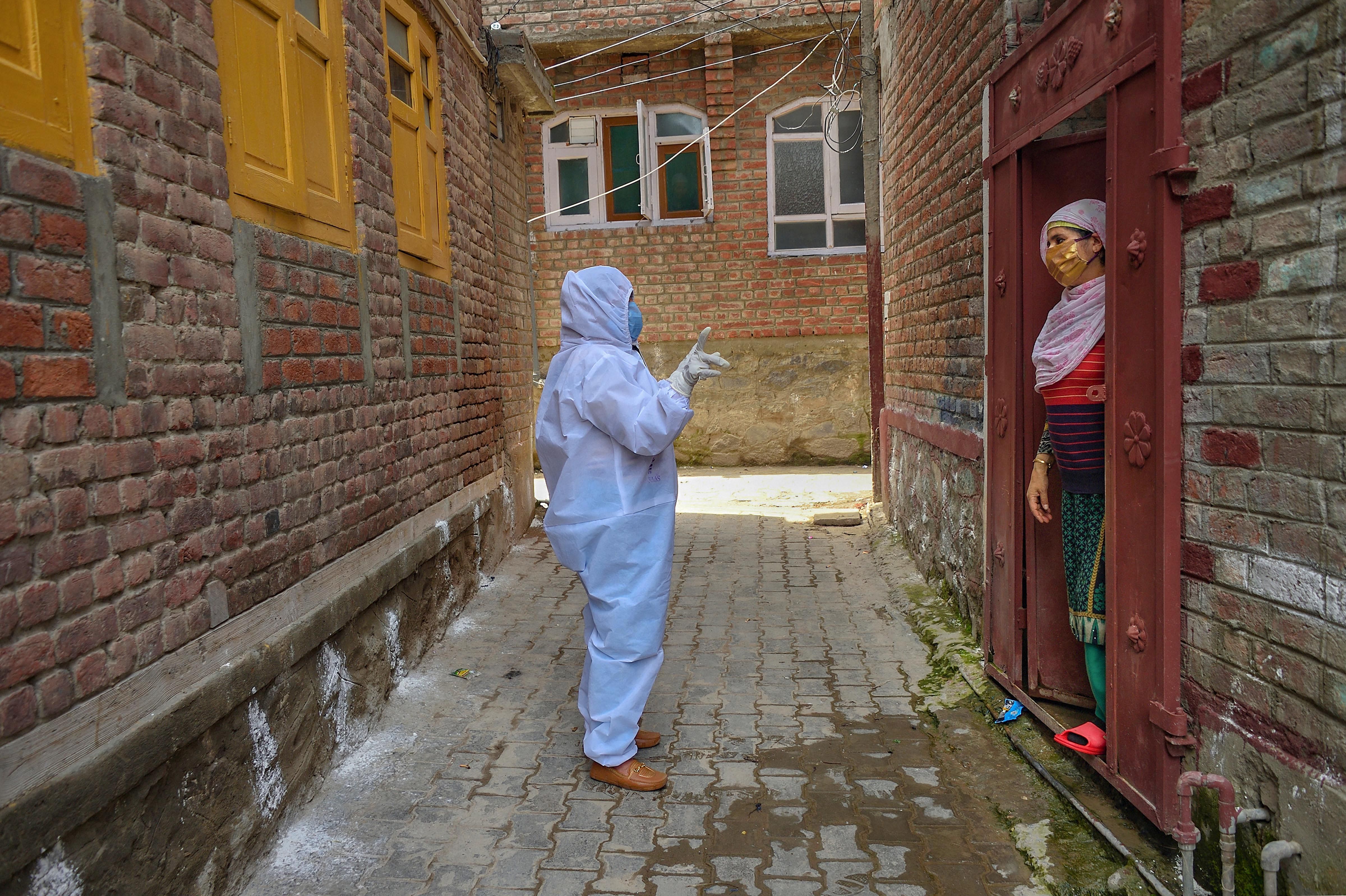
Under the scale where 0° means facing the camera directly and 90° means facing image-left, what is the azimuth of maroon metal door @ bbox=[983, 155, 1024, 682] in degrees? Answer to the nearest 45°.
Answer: approximately 90°

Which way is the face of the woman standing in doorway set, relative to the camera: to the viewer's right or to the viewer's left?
to the viewer's left

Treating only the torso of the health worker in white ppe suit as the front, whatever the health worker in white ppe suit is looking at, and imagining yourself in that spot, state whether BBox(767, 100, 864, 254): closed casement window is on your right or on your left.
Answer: on your left

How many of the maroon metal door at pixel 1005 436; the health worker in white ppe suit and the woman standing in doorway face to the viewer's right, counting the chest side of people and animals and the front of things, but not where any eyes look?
1

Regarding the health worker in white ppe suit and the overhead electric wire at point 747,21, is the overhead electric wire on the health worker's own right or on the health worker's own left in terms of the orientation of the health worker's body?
on the health worker's own left

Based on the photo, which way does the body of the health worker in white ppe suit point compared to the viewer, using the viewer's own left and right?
facing to the right of the viewer

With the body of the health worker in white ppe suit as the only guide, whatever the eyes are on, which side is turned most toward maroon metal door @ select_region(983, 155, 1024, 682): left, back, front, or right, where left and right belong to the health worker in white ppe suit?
front

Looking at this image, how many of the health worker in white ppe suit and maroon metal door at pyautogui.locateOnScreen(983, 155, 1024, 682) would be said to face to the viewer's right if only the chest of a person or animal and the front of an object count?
1

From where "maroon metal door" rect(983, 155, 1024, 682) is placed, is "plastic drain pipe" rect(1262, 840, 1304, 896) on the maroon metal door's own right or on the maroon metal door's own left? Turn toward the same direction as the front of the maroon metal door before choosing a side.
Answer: on the maroon metal door's own left

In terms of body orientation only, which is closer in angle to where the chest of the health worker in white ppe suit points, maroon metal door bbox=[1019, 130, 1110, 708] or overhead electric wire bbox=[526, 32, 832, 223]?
the maroon metal door

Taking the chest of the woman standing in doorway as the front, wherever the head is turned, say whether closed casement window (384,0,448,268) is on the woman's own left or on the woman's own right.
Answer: on the woman's own right
